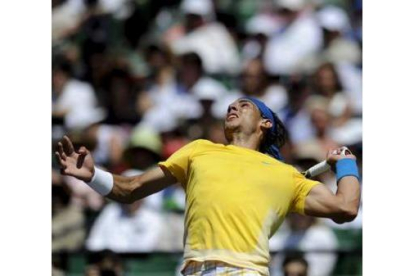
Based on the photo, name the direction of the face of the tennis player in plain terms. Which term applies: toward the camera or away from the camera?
toward the camera

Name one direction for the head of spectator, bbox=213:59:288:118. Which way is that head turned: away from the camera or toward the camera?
toward the camera

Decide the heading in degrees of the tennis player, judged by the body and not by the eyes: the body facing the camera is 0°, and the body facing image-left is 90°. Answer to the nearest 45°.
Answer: approximately 0°

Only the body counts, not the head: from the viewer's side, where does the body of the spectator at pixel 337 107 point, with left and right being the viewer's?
facing the viewer and to the left of the viewer

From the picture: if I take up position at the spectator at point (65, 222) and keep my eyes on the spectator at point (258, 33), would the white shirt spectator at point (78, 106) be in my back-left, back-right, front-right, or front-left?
front-left

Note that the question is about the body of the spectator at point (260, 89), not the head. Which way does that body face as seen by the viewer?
toward the camera

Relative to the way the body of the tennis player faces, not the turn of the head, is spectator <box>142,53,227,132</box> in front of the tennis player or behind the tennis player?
behind

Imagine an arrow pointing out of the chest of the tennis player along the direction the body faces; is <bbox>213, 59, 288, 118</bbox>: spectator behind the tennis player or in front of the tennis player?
behind

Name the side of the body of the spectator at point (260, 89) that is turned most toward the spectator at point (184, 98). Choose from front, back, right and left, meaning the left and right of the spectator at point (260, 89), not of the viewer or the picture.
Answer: right

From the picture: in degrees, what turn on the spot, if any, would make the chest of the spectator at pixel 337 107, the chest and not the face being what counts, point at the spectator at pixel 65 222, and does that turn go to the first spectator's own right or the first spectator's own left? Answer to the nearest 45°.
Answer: approximately 45° to the first spectator's own right

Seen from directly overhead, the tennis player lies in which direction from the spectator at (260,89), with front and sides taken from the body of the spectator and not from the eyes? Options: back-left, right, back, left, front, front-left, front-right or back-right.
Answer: front

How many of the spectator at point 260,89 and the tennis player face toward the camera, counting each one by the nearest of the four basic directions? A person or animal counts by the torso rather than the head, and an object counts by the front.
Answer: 2
